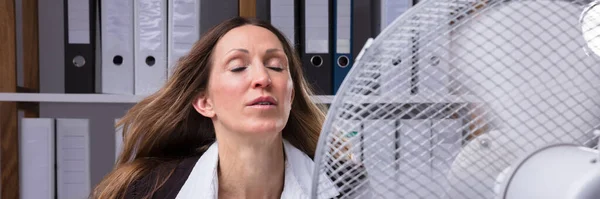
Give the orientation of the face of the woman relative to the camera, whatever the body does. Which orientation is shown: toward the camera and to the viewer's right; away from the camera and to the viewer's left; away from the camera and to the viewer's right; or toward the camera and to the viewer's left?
toward the camera and to the viewer's right

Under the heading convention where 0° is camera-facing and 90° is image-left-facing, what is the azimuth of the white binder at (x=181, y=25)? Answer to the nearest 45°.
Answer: approximately 0°

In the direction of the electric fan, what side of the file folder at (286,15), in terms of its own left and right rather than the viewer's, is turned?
front

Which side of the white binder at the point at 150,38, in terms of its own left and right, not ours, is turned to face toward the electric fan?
front
